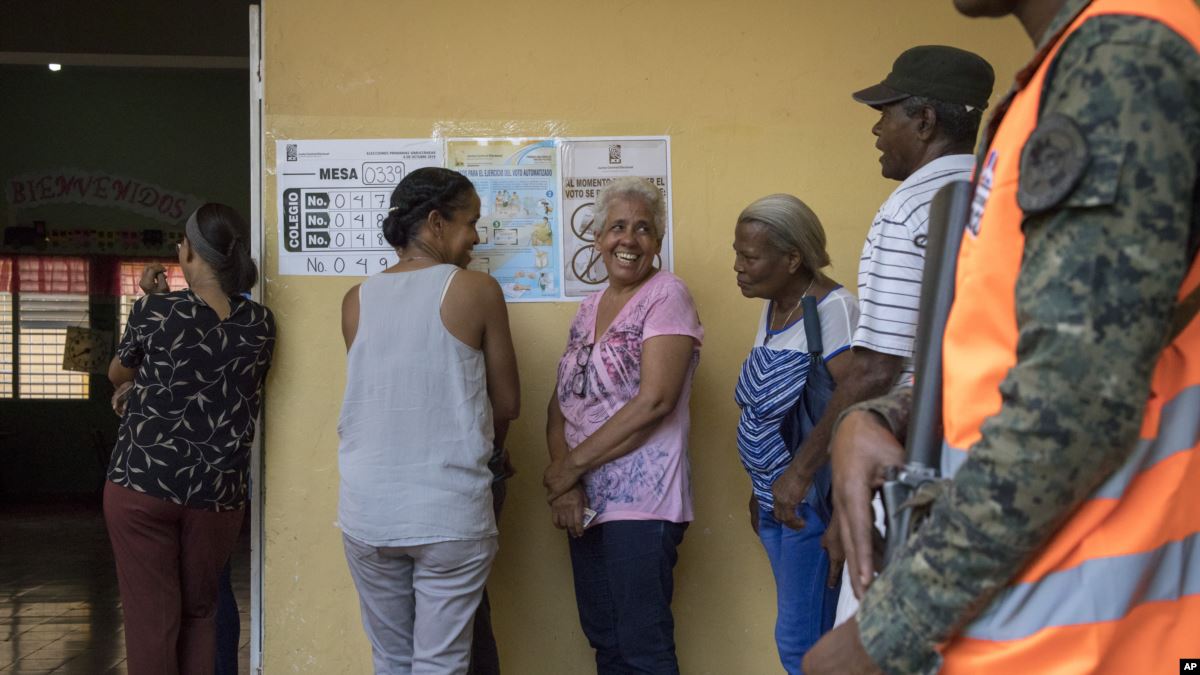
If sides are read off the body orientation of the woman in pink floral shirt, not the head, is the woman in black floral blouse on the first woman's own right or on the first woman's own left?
on the first woman's own right

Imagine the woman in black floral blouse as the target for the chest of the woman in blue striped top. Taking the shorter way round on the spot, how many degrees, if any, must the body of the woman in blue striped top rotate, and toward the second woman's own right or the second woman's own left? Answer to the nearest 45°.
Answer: approximately 45° to the second woman's own right

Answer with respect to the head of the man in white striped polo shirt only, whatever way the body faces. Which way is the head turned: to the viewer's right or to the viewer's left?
to the viewer's left

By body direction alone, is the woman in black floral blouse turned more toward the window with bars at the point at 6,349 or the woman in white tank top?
the window with bars

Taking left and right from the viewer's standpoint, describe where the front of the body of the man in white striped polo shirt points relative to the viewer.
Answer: facing to the left of the viewer

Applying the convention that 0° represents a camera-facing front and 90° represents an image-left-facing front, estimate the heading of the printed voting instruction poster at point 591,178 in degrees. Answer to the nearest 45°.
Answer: approximately 0°

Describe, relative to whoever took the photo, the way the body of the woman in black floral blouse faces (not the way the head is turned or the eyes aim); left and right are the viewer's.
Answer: facing away from the viewer and to the left of the viewer
